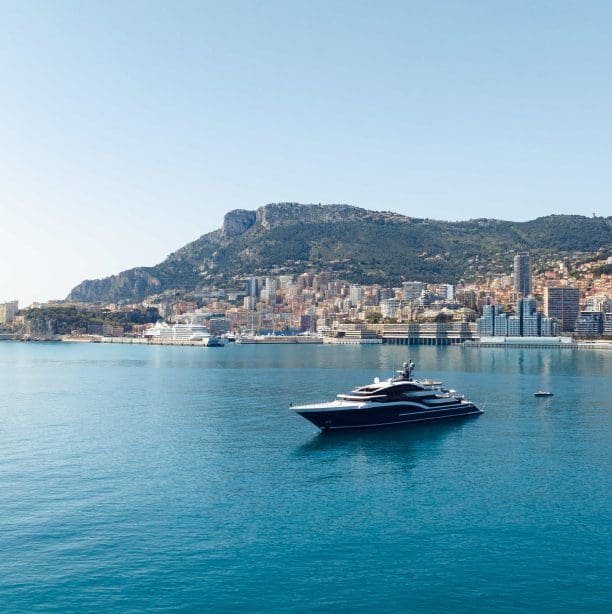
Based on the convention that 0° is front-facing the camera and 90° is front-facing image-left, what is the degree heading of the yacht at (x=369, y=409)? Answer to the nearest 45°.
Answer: approximately 45°
